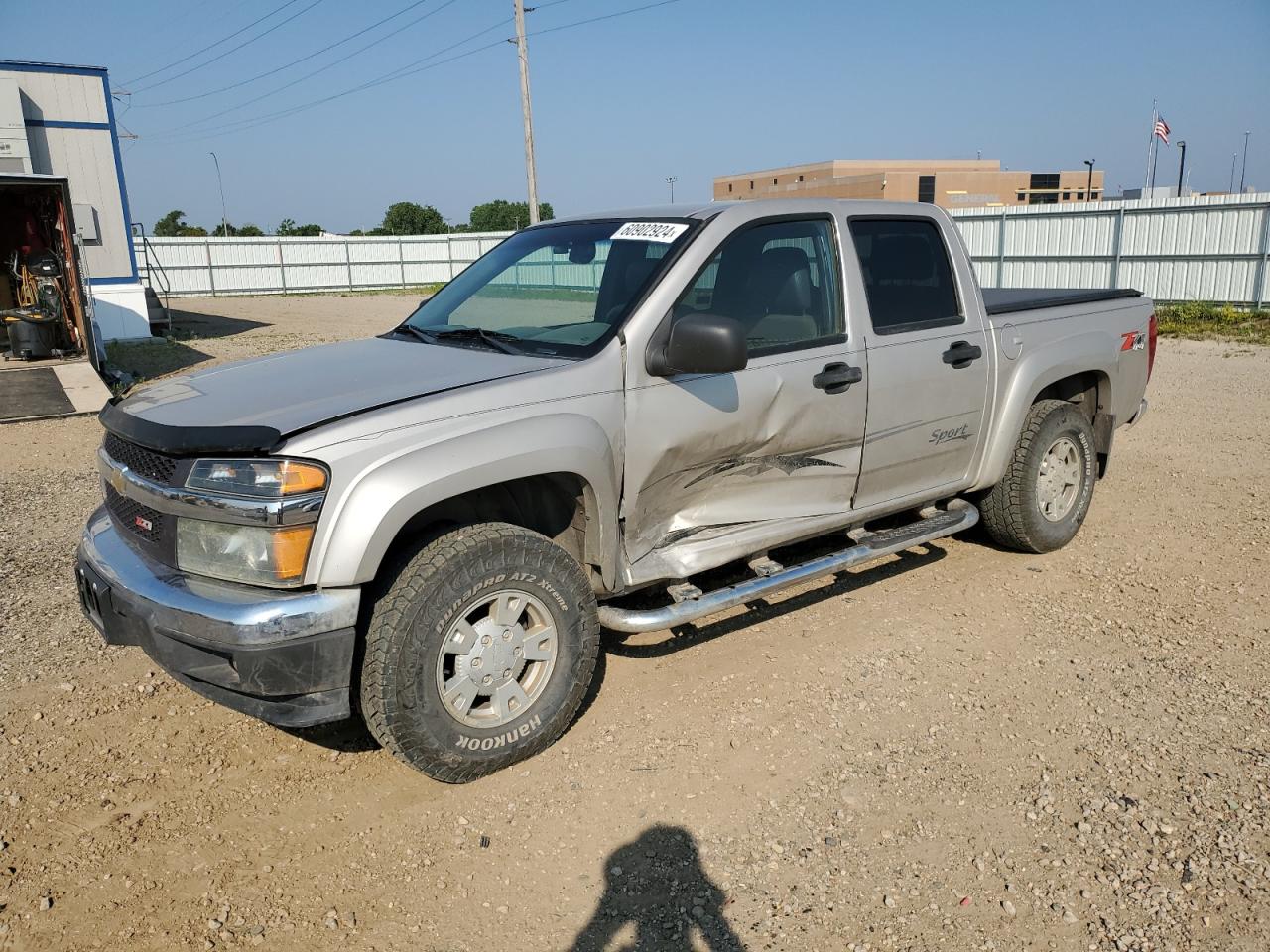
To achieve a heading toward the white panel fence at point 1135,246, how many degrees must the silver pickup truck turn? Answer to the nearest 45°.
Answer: approximately 180°

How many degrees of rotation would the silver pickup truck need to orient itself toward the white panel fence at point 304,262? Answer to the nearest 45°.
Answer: approximately 135° to its right

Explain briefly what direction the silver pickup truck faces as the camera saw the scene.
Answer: facing the viewer and to the left of the viewer

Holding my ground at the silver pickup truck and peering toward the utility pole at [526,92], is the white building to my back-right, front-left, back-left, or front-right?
front-left

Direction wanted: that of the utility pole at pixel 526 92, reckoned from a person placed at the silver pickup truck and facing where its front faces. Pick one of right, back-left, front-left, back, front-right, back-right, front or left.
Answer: back-right

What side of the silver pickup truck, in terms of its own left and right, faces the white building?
right
